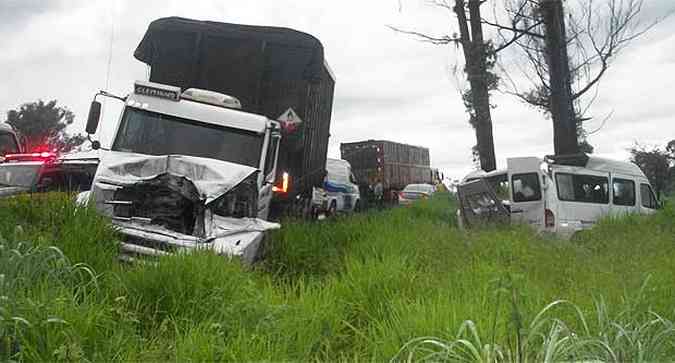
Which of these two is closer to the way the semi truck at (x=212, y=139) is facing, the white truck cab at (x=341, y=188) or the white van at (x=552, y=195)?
the white van

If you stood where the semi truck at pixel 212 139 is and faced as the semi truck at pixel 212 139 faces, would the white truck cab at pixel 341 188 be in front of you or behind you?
behind

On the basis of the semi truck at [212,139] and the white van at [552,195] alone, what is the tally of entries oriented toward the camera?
1

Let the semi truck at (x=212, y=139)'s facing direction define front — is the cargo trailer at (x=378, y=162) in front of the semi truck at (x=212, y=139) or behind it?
behind

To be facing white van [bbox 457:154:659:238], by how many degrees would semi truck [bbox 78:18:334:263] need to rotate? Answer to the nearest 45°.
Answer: approximately 90° to its left

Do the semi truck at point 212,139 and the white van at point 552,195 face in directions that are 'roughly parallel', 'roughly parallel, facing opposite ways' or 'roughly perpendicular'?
roughly perpendicular

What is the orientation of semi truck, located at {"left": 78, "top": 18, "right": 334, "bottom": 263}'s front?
toward the camera
